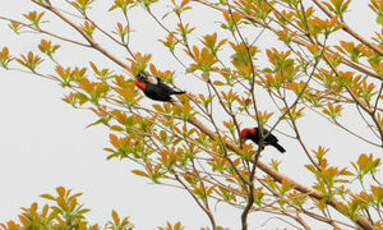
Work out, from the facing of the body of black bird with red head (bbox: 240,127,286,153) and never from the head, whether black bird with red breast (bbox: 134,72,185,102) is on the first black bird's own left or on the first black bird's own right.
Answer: on the first black bird's own left

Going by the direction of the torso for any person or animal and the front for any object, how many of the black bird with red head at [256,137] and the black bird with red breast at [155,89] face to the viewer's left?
2

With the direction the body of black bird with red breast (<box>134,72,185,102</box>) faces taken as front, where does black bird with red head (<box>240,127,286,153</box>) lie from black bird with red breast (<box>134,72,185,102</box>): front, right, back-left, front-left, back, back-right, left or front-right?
back-right

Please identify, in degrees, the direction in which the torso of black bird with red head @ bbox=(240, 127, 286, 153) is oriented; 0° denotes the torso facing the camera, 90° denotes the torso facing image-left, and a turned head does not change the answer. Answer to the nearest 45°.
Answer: approximately 90°

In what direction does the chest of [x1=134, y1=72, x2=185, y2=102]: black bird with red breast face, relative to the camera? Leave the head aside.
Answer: to the viewer's left
